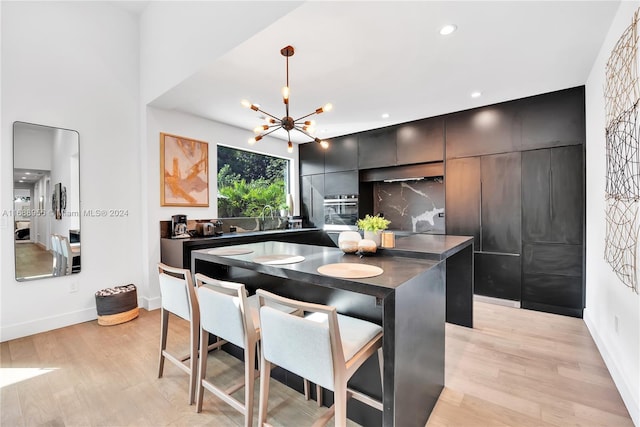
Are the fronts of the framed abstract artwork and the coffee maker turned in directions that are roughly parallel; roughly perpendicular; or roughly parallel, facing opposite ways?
roughly parallel

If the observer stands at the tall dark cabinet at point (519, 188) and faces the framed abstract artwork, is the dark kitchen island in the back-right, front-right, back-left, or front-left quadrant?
front-left

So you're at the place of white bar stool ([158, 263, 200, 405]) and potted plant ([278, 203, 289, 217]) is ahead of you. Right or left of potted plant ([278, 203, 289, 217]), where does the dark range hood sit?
right

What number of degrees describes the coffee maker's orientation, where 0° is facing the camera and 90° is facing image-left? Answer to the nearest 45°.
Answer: approximately 315°

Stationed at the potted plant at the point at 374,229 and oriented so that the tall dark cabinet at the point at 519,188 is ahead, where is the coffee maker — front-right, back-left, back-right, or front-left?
back-left

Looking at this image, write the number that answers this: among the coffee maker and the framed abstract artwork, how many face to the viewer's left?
0

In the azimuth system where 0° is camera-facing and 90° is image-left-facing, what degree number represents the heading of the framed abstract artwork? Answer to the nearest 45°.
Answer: approximately 315°

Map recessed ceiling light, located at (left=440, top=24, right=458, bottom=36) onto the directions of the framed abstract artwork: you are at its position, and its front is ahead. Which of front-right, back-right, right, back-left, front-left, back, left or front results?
front

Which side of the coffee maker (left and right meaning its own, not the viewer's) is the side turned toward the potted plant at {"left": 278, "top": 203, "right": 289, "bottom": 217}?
left
